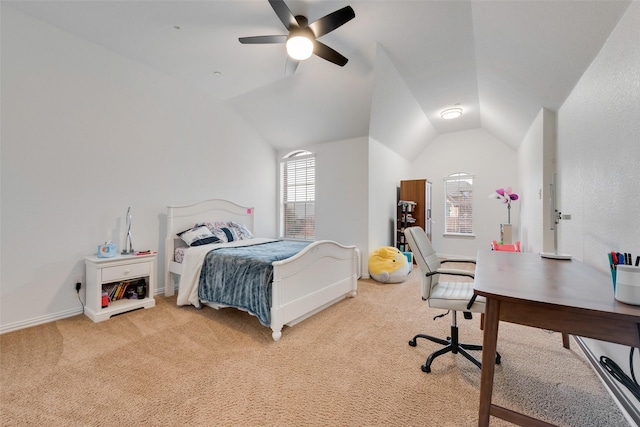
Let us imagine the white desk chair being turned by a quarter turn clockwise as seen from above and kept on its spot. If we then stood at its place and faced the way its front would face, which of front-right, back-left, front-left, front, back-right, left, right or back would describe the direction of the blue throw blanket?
right

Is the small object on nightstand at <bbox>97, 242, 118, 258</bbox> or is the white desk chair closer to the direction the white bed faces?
the white desk chair

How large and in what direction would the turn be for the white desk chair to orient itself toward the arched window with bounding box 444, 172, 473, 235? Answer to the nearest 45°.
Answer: approximately 90° to its left

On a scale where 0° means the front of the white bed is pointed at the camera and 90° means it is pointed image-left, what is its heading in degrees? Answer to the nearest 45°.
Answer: approximately 315°

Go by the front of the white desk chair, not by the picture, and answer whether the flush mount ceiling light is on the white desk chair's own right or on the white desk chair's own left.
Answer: on the white desk chair's own left

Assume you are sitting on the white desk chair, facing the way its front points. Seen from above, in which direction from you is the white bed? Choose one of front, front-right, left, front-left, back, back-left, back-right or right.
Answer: back

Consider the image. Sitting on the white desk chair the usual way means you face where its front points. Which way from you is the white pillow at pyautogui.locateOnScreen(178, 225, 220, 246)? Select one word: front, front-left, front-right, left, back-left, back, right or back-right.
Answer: back

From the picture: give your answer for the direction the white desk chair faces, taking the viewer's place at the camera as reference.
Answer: facing to the right of the viewer
